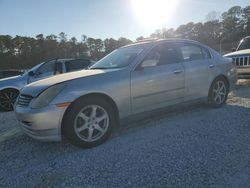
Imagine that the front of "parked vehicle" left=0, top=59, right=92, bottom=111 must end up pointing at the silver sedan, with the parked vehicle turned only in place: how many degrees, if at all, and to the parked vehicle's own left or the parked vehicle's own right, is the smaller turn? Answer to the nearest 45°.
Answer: approximately 90° to the parked vehicle's own left

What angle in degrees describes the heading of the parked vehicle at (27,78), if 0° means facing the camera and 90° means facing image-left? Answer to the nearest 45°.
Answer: approximately 90°

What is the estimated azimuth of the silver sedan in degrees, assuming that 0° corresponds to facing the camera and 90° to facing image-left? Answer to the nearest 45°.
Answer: approximately 45°

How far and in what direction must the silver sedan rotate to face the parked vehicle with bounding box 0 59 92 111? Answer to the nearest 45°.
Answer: approximately 90° to its right

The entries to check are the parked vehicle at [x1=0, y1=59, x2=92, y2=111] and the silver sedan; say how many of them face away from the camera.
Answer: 0

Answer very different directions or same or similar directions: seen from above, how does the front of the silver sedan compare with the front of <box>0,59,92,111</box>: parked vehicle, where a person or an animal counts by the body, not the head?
same or similar directions
